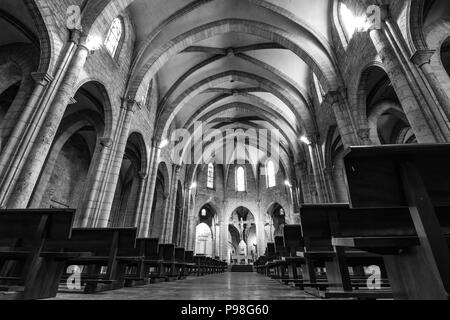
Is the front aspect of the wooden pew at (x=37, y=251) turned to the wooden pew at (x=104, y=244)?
yes

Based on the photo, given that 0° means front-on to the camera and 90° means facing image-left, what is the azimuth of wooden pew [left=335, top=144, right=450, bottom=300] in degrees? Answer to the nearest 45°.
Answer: approximately 135°

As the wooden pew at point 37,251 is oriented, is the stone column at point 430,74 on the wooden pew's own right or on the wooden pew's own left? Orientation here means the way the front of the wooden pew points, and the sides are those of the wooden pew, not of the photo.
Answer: on the wooden pew's own right

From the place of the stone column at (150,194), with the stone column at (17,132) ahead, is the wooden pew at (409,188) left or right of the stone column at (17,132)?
left

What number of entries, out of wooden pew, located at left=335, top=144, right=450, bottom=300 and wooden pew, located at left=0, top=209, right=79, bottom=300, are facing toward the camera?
0

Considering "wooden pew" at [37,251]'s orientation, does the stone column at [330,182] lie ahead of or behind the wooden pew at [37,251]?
ahead

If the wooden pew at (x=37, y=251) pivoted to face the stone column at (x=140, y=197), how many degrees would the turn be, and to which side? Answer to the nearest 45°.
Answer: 0° — it already faces it

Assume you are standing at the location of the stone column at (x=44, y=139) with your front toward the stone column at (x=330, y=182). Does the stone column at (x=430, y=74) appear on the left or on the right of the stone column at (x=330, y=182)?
right

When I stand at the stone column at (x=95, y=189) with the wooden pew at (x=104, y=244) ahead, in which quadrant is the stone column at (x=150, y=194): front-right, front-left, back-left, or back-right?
back-left

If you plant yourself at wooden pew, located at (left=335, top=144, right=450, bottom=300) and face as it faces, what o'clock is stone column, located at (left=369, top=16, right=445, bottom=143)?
The stone column is roughly at 2 o'clock from the wooden pew.

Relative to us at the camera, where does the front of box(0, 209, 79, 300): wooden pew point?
facing away from the viewer and to the right of the viewer

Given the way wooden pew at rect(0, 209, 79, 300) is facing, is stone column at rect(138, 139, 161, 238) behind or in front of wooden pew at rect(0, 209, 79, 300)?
in front
